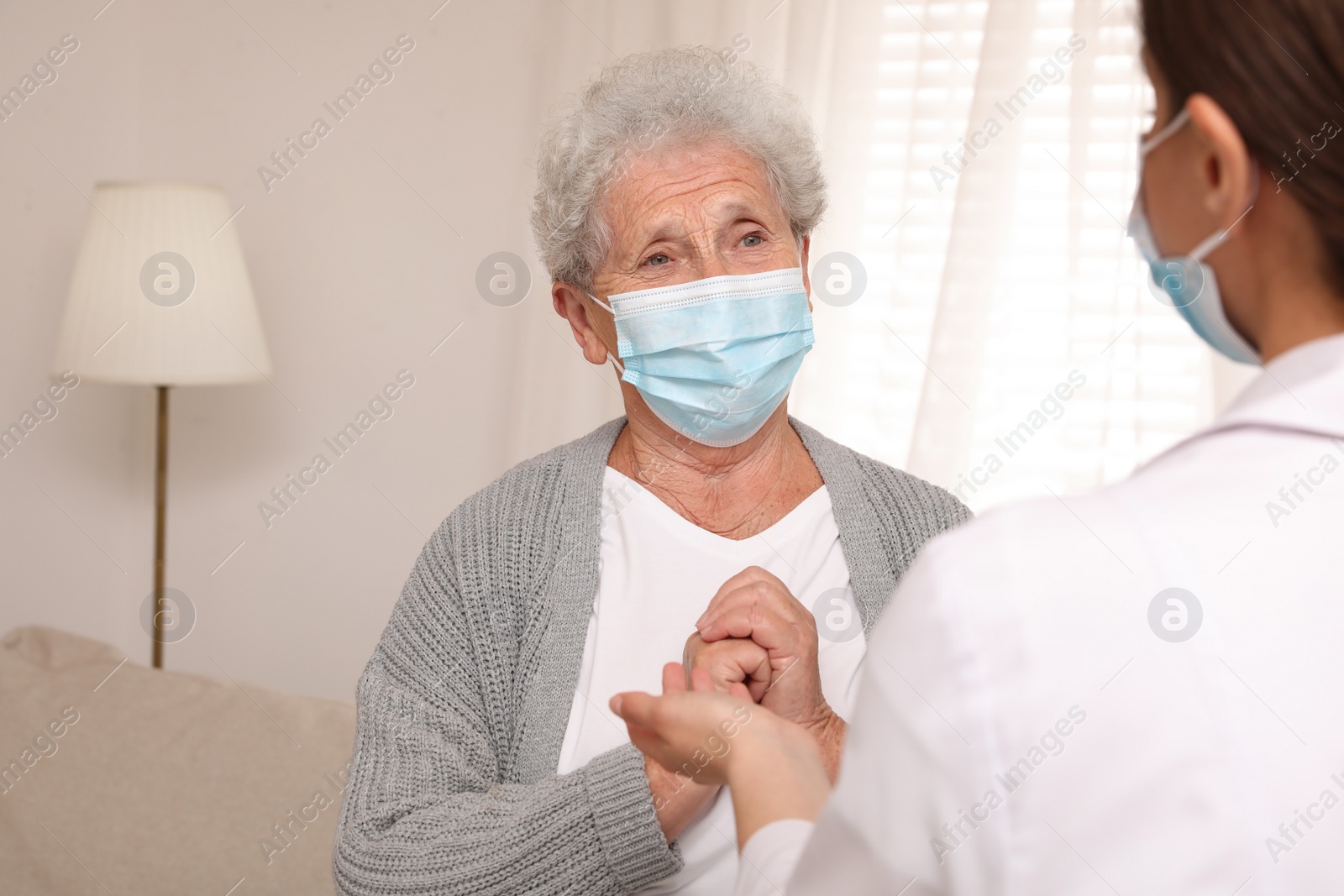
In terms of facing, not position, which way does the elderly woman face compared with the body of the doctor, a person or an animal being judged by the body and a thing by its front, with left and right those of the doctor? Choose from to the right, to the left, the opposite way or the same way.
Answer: the opposite way

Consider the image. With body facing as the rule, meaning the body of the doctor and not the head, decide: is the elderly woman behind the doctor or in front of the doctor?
in front

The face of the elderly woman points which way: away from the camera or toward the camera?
toward the camera

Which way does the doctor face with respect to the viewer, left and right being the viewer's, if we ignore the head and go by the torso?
facing away from the viewer and to the left of the viewer

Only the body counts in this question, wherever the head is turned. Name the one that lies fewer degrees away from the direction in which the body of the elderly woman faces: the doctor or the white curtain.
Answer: the doctor

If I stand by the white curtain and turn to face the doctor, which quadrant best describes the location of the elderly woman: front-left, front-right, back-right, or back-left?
front-right

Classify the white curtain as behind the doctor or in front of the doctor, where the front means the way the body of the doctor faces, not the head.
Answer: in front

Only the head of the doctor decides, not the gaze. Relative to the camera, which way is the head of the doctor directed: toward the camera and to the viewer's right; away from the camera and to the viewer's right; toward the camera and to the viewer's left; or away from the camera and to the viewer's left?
away from the camera and to the viewer's left

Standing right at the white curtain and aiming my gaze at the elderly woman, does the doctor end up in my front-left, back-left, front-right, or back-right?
front-left

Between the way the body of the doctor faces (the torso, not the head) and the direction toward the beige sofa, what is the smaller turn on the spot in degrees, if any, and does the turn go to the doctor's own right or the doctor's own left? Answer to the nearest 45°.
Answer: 0° — they already face it

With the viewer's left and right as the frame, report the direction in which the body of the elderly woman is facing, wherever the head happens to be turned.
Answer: facing the viewer and to the right of the viewer

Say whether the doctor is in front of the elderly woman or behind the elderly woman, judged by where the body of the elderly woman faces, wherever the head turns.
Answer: in front

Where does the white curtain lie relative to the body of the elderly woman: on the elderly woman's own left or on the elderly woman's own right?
on the elderly woman's own left
